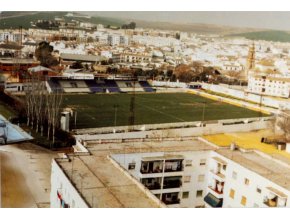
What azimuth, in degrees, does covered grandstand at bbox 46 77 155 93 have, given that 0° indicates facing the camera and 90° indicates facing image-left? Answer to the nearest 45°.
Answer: approximately 0°

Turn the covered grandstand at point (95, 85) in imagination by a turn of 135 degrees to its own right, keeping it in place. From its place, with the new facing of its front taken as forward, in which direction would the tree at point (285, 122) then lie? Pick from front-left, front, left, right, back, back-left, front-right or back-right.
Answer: back-right

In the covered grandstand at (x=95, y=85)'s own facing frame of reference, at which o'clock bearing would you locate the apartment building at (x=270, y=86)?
The apartment building is roughly at 9 o'clock from the covered grandstand.

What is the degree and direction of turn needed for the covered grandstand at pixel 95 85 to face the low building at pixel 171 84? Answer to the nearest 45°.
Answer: approximately 90° to its left

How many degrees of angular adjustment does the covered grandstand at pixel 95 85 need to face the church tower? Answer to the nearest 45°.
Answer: approximately 90° to its left

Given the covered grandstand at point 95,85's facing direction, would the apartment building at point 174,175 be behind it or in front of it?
in front
